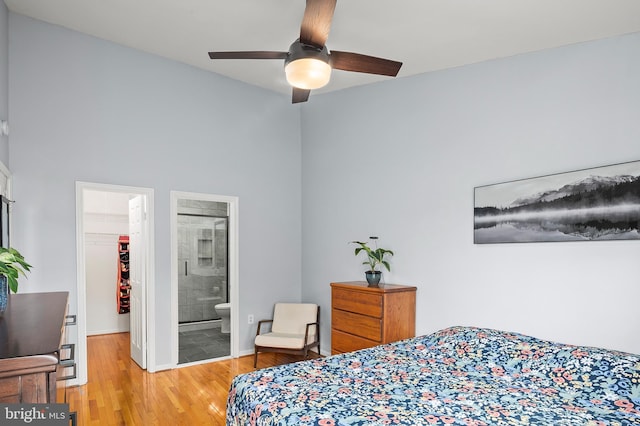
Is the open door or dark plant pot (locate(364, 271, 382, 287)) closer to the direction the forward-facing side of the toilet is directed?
the open door

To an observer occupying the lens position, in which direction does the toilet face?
facing to the left of the viewer

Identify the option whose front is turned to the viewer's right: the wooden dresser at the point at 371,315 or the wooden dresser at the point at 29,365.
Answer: the wooden dresser at the point at 29,365

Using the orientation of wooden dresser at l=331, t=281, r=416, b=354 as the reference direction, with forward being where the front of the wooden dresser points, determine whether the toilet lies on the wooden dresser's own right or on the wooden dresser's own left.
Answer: on the wooden dresser's own right

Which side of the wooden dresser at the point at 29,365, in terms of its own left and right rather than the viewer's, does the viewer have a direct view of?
right

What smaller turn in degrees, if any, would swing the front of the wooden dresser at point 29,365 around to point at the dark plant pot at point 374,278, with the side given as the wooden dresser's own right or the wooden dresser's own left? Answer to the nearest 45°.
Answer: approximately 45° to the wooden dresser's own left

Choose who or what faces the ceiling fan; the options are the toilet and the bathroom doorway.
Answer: the bathroom doorway
